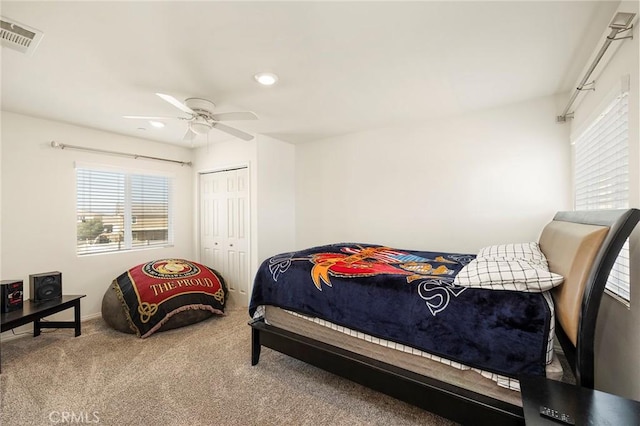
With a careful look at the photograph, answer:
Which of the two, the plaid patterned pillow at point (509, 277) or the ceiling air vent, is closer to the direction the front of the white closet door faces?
the ceiling air vent

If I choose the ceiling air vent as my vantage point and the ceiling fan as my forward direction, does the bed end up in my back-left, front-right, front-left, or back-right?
front-right

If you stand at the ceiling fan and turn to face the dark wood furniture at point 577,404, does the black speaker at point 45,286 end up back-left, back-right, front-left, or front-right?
back-right

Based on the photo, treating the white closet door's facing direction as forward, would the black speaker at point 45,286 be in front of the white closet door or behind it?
in front

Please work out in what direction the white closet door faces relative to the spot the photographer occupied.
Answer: facing the viewer and to the left of the viewer

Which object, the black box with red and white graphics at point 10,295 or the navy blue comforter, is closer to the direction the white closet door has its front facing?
the black box with red and white graphics

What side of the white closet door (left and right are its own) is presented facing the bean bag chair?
front

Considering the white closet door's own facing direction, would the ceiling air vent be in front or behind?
in front

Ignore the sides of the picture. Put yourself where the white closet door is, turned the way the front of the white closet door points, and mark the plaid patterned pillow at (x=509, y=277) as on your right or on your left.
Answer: on your left

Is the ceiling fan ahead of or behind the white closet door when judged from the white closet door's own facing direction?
ahead

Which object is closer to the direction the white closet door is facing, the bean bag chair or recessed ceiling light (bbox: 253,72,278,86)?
the bean bag chair
